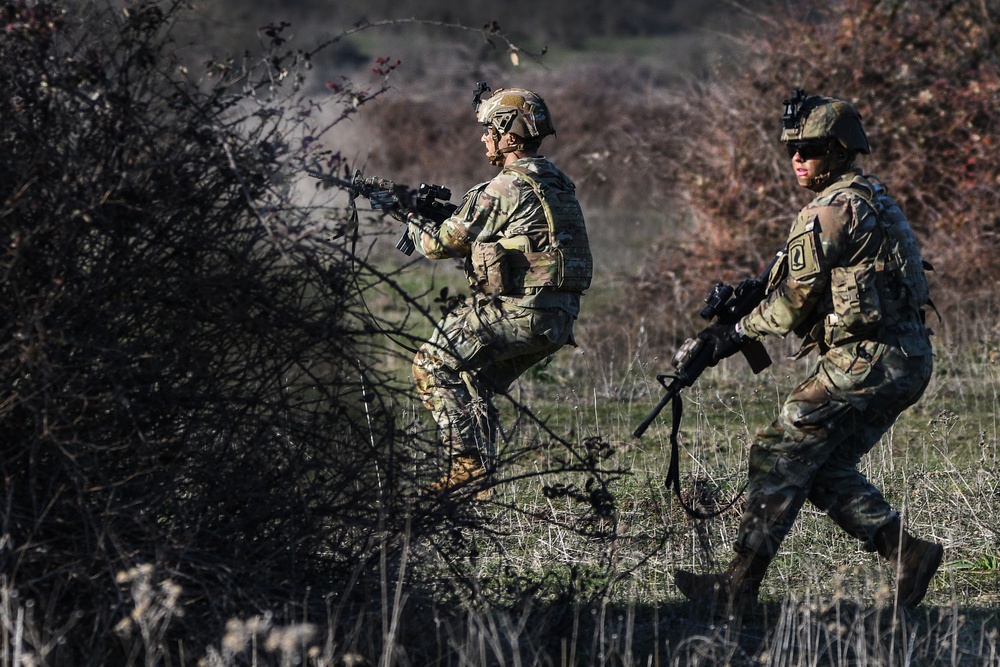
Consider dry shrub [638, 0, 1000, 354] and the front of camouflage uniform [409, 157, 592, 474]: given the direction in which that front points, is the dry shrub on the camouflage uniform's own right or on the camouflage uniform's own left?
on the camouflage uniform's own right

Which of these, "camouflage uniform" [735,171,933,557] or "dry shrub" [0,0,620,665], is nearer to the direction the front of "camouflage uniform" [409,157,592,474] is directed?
the dry shrub

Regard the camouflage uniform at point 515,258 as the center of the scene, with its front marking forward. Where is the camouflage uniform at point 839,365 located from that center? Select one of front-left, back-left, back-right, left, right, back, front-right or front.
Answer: back-left

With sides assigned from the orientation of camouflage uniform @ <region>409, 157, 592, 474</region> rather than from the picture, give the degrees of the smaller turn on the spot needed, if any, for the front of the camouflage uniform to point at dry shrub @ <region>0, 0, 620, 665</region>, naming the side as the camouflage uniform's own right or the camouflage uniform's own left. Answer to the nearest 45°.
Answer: approximately 45° to the camouflage uniform's own left

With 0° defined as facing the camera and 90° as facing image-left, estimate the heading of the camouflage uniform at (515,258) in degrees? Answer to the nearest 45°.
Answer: approximately 90°
